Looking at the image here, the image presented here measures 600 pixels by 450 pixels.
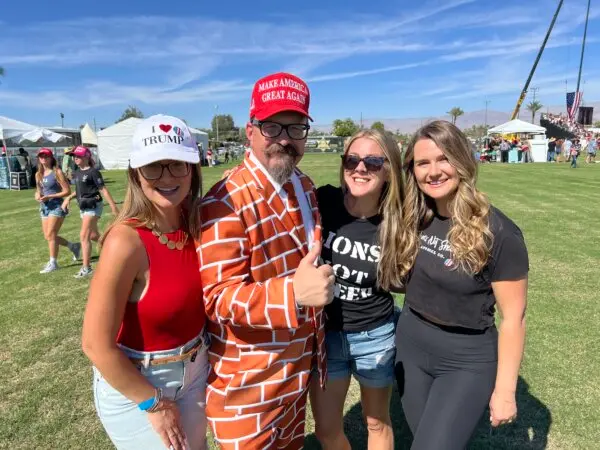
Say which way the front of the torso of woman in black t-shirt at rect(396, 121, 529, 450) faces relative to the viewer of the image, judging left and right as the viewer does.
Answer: facing the viewer and to the left of the viewer

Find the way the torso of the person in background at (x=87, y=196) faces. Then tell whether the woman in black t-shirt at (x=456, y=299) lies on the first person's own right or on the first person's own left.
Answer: on the first person's own left

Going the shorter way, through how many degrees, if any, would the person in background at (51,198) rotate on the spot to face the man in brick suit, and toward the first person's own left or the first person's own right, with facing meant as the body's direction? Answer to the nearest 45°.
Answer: approximately 45° to the first person's own left

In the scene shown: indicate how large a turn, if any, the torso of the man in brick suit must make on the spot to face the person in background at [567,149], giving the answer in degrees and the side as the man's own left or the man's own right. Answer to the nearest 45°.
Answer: approximately 90° to the man's own left

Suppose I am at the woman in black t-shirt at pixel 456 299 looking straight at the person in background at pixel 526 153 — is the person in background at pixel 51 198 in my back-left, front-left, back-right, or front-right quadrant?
front-left

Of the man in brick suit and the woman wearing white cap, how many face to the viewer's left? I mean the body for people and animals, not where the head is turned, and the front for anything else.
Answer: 0

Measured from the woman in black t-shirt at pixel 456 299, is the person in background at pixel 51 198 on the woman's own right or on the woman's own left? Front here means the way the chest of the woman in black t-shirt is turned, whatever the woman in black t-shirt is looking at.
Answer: on the woman's own right

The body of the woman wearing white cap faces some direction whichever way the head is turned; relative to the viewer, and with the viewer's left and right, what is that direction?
facing the viewer and to the right of the viewer

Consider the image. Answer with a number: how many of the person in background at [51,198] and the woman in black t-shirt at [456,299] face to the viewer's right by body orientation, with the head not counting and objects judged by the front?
0
